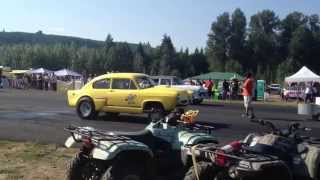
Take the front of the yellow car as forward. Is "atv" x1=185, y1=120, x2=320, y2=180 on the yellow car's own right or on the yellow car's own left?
on the yellow car's own right

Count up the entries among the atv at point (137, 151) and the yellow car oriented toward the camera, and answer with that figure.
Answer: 0

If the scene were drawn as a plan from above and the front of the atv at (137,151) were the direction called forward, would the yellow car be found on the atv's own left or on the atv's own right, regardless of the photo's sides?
on the atv's own left

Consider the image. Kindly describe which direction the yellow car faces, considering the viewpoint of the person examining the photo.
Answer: facing to the right of the viewer

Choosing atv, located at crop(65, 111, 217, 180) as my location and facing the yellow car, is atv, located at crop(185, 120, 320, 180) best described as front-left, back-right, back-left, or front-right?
back-right

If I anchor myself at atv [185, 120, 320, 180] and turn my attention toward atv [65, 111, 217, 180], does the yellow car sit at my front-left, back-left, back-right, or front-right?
front-right

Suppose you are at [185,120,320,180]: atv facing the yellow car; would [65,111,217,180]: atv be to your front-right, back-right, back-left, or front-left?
front-left
